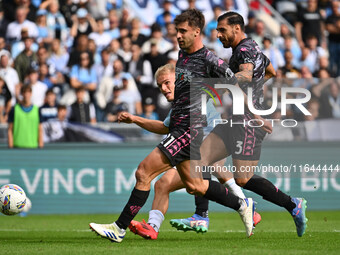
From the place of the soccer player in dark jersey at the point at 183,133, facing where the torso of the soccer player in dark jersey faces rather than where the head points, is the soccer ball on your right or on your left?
on your right

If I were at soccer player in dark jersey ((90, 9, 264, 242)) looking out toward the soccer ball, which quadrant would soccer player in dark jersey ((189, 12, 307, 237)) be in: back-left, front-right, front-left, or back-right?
back-right

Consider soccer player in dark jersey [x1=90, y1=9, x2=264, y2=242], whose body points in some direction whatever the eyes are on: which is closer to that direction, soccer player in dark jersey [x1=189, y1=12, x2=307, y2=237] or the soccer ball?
the soccer ball

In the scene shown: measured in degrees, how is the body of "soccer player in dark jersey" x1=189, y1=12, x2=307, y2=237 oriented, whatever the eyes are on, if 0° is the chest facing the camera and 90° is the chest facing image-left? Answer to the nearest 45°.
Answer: approximately 90°

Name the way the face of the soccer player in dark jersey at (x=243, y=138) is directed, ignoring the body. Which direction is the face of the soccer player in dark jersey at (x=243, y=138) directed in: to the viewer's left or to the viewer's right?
to the viewer's left

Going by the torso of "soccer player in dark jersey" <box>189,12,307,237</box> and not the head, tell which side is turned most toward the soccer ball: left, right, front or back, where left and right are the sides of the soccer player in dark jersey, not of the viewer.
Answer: front

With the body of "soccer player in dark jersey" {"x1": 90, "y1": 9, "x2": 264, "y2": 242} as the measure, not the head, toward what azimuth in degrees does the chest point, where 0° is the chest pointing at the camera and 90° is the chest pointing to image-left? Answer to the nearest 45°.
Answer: approximately 45°

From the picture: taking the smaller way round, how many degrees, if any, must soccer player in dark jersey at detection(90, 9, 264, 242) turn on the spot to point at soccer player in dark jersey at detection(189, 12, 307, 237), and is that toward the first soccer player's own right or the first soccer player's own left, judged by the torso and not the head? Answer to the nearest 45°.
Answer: approximately 180°

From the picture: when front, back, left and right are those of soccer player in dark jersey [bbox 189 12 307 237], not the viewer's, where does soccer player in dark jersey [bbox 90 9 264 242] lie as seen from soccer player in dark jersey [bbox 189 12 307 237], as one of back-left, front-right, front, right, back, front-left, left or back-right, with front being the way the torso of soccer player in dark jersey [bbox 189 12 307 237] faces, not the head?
front-left

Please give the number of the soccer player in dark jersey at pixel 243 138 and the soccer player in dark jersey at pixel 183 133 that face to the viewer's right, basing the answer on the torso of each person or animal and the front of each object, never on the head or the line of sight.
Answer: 0
